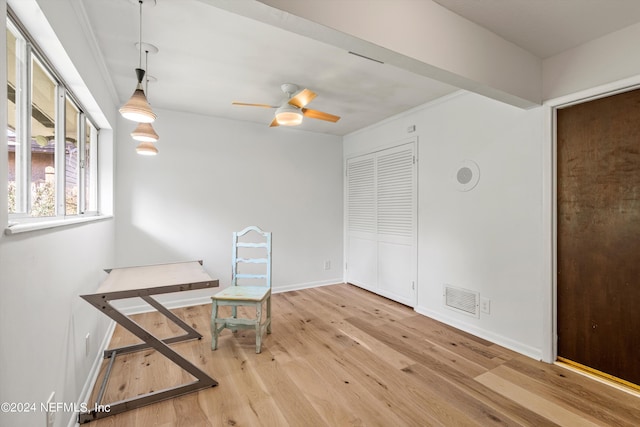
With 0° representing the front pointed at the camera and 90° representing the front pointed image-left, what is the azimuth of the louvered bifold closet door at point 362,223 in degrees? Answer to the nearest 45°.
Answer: approximately 45°

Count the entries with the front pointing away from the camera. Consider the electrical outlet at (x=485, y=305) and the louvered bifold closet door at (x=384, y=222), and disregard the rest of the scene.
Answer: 0

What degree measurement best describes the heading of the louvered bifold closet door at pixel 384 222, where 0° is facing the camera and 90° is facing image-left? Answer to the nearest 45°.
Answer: approximately 45°

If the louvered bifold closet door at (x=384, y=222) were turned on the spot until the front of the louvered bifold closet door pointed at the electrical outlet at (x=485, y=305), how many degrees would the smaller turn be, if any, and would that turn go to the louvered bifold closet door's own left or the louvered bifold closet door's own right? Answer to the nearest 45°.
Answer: approximately 90° to the louvered bifold closet door's own left

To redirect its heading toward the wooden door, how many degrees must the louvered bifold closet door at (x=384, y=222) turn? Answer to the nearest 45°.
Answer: approximately 90° to its left

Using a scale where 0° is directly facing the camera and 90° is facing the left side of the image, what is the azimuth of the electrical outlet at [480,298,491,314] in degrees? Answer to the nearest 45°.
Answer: approximately 45°

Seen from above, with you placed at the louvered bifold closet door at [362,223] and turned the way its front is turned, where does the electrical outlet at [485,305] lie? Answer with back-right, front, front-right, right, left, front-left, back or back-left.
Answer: left

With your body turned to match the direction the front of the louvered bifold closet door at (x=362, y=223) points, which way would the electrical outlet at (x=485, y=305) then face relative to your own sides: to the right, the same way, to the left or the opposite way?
the same way

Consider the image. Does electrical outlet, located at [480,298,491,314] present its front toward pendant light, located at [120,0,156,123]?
yes

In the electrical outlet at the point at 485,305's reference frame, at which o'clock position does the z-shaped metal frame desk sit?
The z-shaped metal frame desk is roughly at 12 o'clock from the electrical outlet.

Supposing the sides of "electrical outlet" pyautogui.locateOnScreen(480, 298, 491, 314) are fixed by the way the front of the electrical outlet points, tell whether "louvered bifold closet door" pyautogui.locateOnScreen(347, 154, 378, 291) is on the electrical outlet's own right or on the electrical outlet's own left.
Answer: on the electrical outlet's own right

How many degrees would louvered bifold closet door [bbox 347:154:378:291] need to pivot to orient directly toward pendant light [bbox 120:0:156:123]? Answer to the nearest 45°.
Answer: approximately 45° to its left

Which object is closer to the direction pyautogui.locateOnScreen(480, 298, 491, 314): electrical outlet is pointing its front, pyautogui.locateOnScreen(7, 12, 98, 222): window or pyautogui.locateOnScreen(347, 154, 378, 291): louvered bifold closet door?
the window

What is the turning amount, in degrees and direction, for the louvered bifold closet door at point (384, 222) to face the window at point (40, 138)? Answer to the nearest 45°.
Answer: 0° — it already faces it

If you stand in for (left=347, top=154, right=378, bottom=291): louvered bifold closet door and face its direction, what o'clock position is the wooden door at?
The wooden door is roughly at 9 o'clock from the louvered bifold closet door.

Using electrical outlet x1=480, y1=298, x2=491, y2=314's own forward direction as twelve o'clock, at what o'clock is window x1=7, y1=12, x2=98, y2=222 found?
The window is roughly at 12 o'clock from the electrical outlet.

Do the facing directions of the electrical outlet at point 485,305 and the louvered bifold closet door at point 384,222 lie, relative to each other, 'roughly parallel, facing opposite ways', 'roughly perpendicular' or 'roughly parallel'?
roughly parallel
